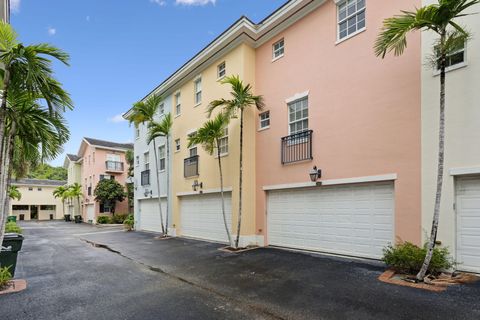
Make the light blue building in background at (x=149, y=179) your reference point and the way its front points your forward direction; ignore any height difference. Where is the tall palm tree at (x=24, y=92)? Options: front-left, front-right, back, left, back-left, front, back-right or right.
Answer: front-left

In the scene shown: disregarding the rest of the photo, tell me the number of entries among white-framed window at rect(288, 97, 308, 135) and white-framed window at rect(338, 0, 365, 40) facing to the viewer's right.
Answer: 0

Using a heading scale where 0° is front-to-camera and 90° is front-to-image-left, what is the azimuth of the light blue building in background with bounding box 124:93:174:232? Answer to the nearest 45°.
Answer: approximately 45°

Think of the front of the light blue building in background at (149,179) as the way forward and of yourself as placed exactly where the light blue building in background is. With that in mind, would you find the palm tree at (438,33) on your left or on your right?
on your left

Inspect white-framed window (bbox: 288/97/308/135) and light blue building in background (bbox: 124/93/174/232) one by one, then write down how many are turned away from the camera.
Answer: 0

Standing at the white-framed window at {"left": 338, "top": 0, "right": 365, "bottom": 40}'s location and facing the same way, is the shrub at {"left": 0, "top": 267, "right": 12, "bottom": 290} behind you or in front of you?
in front
